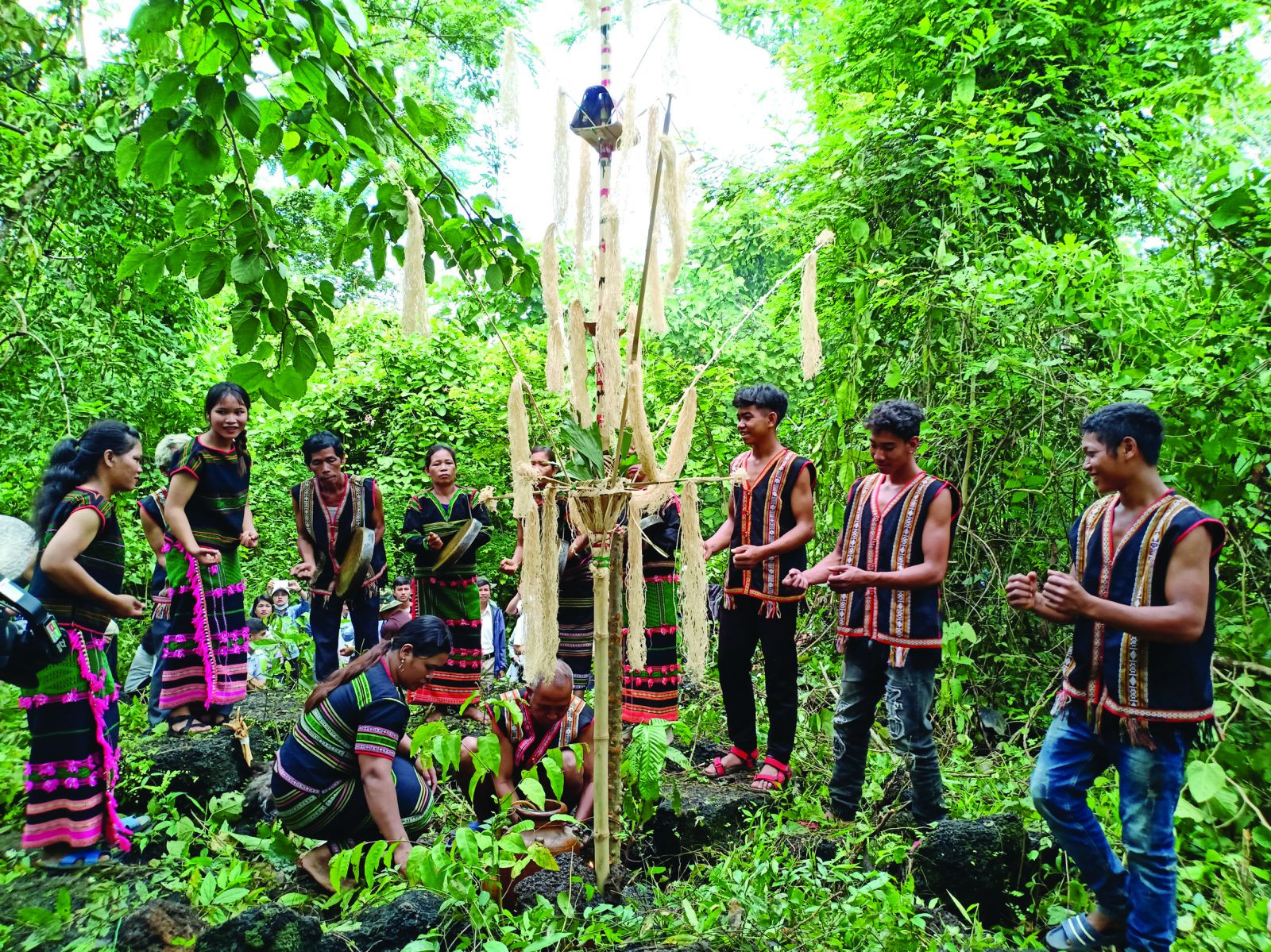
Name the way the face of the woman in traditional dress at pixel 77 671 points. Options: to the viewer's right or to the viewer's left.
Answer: to the viewer's right

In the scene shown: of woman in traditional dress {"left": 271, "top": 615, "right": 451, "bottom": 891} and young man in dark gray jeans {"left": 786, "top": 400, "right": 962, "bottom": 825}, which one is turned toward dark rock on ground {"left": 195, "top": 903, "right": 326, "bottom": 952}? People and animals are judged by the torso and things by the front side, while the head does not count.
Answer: the young man in dark gray jeans

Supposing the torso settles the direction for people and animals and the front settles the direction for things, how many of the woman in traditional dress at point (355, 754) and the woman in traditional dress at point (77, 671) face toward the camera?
0

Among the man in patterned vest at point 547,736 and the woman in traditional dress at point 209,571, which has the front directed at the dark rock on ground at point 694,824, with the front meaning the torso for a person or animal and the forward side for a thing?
the woman in traditional dress

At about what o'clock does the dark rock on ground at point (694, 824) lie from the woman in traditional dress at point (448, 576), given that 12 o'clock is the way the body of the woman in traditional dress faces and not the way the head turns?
The dark rock on ground is roughly at 11 o'clock from the woman in traditional dress.

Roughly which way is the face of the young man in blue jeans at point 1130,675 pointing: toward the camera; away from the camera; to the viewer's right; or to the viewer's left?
to the viewer's left

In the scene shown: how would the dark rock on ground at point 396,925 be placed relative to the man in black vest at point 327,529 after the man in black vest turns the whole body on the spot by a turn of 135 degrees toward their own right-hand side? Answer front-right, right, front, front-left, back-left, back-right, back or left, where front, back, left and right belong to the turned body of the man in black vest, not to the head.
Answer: back-left

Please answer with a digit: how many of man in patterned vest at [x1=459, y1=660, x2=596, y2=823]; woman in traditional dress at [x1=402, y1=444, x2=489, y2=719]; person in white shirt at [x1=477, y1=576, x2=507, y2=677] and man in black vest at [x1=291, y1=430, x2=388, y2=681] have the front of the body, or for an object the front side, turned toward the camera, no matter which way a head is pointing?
4

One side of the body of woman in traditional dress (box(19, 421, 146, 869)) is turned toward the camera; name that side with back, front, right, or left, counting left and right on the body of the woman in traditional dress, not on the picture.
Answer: right

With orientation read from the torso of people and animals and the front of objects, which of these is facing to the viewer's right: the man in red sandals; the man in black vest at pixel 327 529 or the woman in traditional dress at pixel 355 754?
the woman in traditional dress

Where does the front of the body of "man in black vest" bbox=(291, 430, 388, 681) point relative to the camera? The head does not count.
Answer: toward the camera

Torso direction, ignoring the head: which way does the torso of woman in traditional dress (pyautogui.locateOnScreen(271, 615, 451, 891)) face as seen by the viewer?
to the viewer's right

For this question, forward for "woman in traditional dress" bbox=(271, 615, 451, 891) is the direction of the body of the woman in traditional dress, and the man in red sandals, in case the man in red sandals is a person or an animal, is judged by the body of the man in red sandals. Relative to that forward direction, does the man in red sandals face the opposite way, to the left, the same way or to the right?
the opposite way

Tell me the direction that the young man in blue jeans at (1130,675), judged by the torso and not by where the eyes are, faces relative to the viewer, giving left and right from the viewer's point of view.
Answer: facing the viewer and to the left of the viewer

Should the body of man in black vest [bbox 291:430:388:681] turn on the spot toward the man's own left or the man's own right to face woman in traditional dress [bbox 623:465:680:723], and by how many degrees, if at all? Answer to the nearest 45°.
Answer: approximately 45° to the man's own left

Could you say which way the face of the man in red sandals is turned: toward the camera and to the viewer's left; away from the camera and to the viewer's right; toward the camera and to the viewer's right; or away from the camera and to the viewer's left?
toward the camera and to the viewer's left
